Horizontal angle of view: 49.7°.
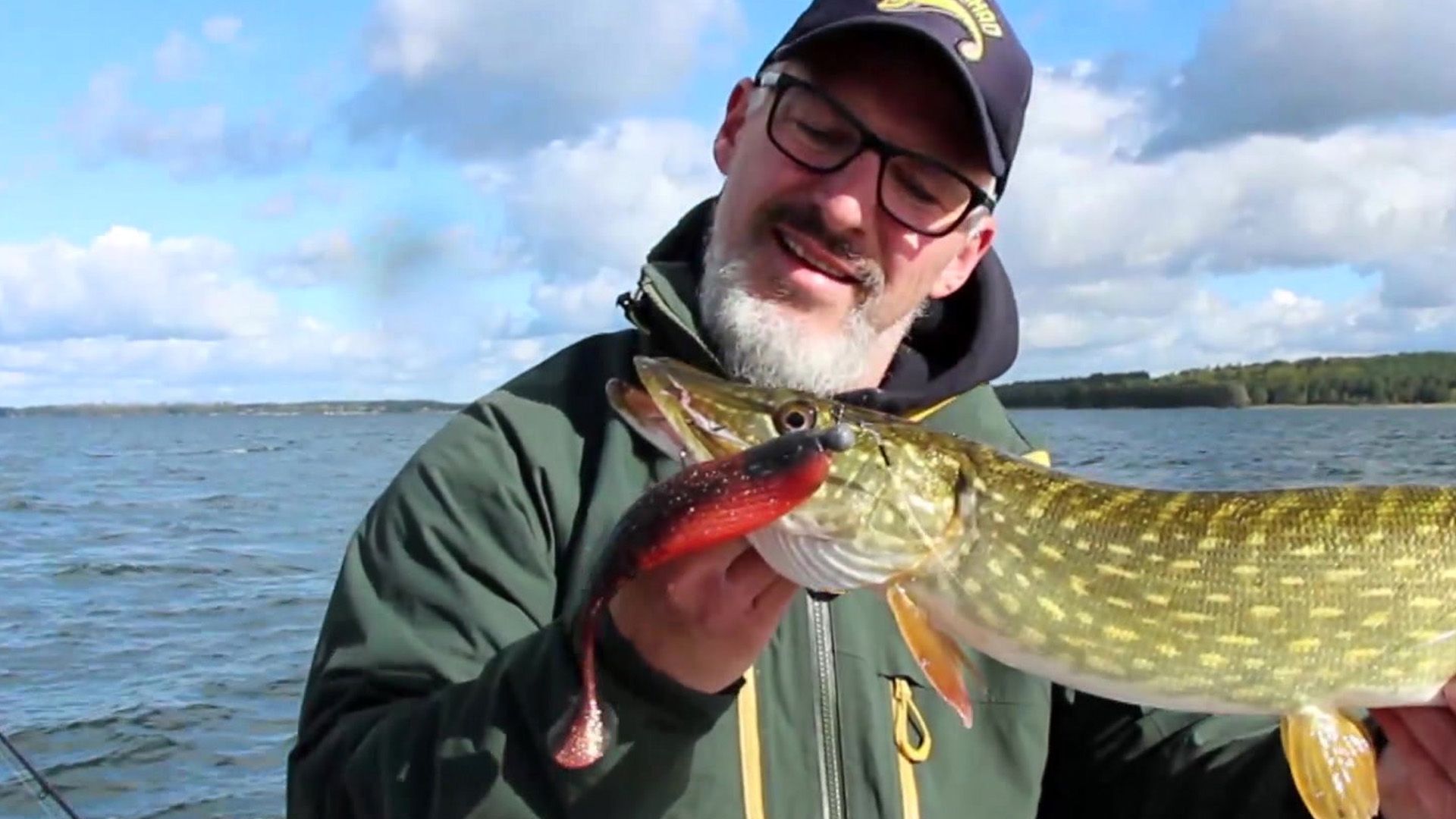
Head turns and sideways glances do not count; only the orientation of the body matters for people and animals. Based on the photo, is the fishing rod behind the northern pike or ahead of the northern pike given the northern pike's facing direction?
ahead

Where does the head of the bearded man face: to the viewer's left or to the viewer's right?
to the viewer's left

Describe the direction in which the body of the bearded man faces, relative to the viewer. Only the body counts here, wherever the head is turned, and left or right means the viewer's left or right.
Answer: facing the viewer

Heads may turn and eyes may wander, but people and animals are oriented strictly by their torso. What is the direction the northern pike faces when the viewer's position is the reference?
facing to the left of the viewer
